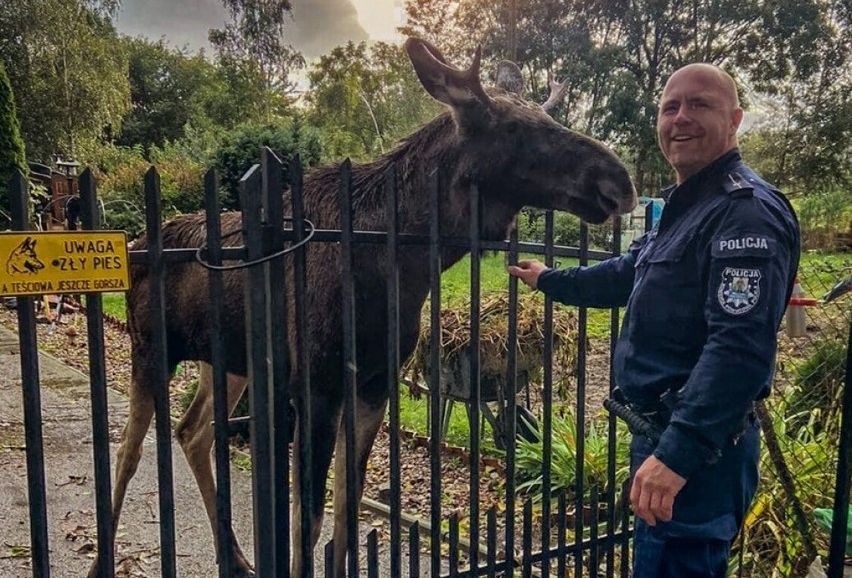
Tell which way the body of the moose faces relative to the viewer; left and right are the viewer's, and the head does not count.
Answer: facing to the right of the viewer

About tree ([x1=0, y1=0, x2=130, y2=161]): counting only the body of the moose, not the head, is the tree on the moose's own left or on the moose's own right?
on the moose's own left

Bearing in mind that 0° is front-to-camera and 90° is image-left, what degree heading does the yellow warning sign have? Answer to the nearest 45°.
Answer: approximately 0°

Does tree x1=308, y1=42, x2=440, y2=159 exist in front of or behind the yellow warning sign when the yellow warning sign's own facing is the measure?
behind

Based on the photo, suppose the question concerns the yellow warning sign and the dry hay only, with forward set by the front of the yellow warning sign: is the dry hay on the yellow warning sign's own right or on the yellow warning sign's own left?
on the yellow warning sign's own left

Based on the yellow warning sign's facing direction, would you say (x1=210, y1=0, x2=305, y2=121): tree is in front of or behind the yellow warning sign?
behind

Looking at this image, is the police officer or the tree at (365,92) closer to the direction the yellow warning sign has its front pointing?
the police officer

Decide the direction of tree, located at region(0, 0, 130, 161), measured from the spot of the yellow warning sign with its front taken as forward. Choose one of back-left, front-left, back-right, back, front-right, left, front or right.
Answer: back

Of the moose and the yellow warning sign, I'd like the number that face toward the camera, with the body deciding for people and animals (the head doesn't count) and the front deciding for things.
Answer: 1

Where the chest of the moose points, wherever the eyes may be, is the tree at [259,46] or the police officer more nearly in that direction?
the police officer

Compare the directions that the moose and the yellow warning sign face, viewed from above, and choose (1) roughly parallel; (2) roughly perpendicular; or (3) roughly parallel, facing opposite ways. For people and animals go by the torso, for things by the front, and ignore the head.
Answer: roughly perpendicular

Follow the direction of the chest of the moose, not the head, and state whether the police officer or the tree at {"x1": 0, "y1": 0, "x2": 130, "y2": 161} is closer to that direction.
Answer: the police officer

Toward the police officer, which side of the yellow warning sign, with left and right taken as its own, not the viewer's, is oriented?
left

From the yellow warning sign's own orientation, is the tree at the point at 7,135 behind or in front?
behind
